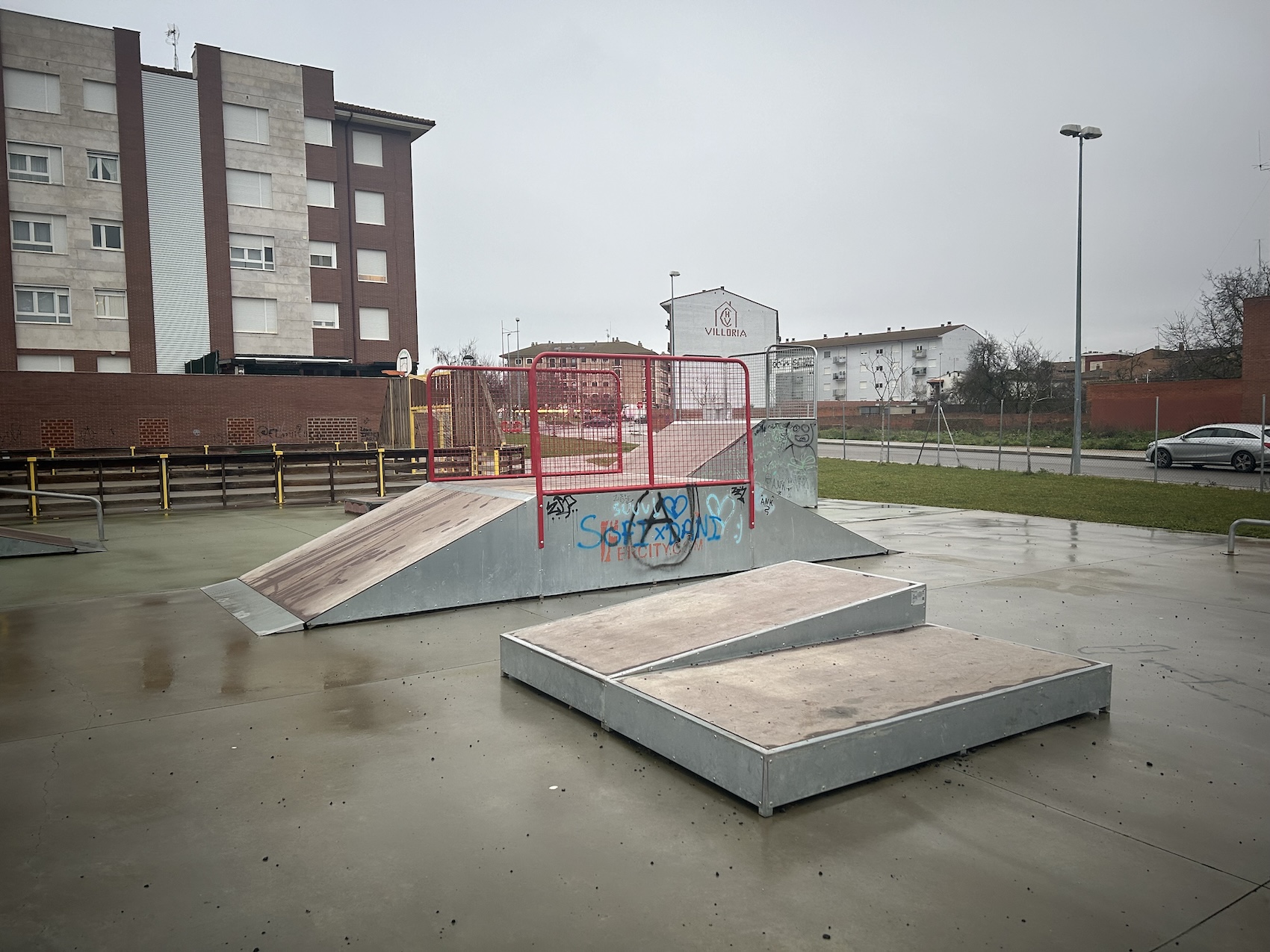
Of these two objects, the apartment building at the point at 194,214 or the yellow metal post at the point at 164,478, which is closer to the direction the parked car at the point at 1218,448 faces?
the apartment building

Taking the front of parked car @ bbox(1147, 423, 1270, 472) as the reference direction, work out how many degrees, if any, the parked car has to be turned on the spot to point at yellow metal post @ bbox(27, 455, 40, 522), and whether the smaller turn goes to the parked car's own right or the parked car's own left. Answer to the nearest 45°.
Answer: approximately 45° to the parked car's own left

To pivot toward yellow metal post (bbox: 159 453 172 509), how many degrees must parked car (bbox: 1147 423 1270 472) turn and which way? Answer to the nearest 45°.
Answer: approximately 45° to its left

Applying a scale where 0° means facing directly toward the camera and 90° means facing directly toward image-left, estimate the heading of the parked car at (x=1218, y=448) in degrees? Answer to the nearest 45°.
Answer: approximately 90°

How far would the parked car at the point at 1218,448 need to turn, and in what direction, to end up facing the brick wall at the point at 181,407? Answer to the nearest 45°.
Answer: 0° — it already faces it
